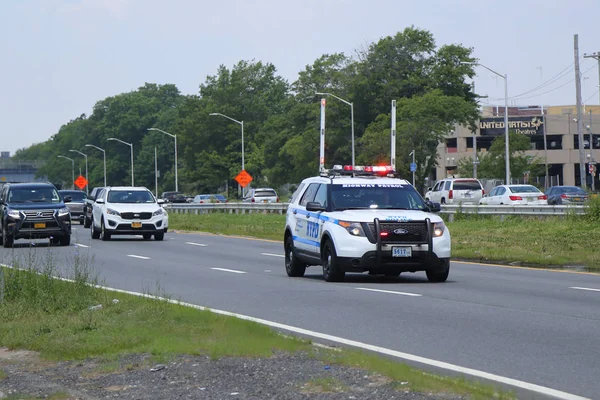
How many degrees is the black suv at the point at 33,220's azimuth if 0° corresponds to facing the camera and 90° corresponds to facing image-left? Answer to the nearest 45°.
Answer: approximately 0°
